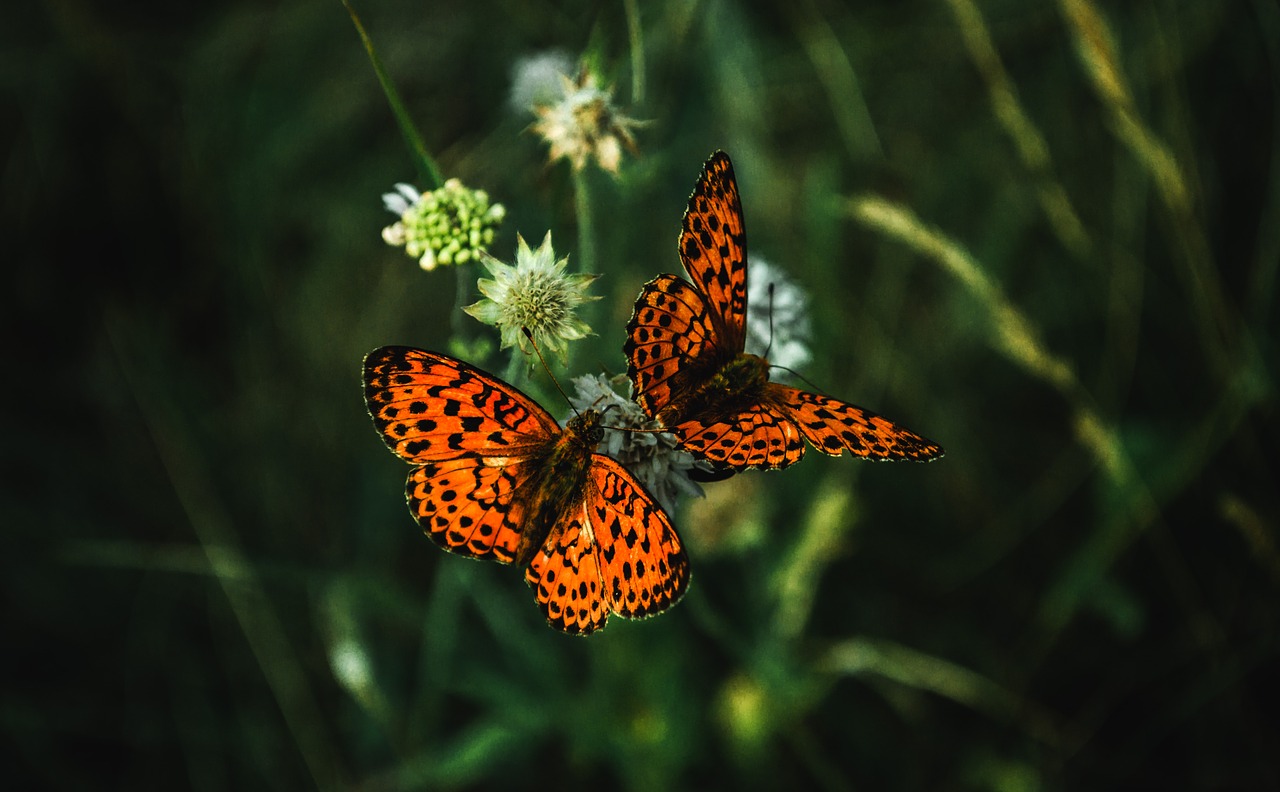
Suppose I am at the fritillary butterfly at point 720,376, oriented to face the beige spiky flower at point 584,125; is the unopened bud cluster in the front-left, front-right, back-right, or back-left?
front-left

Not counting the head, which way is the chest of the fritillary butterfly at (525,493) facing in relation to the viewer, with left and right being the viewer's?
facing away from the viewer and to the right of the viewer

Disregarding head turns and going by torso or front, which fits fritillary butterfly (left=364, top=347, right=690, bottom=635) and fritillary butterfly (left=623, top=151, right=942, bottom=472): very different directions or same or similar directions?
same or similar directions

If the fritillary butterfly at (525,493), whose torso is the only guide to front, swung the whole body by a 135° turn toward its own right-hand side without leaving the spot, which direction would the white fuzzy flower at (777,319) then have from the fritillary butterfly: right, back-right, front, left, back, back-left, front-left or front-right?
back-left

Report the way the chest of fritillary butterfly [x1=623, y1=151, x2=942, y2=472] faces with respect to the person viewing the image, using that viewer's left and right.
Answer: facing away from the viewer and to the right of the viewer

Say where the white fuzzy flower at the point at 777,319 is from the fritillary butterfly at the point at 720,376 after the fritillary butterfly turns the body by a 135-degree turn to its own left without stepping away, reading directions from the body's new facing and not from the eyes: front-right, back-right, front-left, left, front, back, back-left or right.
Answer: right

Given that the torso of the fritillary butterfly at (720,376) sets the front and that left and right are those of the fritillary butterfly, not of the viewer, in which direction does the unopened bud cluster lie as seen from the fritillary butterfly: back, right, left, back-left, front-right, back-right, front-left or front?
back-left

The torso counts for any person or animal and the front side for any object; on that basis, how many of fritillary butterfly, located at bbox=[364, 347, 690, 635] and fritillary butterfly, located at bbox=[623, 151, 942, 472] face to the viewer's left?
0
